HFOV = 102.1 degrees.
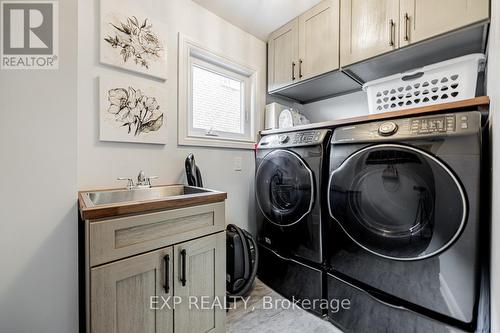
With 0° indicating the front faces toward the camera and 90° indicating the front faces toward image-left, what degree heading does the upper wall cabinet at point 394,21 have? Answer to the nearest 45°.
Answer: approximately 45°

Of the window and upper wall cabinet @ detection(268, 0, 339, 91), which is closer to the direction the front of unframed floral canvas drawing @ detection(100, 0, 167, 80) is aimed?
the upper wall cabinet

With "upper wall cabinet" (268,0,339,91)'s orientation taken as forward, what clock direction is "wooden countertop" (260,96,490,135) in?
The wooden countertop is roughly at 9 o'clock from the upper wall cabinet.

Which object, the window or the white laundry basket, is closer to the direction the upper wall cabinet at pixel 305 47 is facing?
the window

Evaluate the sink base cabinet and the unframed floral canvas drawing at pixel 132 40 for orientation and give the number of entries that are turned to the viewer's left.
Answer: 0

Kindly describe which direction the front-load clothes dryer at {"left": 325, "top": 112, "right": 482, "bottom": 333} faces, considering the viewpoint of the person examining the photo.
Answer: facing the viewer and to the left of the viewer

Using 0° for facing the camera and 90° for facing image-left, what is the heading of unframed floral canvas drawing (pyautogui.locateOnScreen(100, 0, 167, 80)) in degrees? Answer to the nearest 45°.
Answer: approximately 315°

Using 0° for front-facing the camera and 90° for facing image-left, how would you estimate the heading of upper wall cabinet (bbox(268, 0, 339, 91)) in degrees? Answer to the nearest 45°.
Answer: approximately 45°
